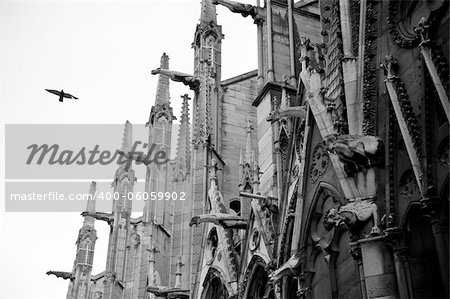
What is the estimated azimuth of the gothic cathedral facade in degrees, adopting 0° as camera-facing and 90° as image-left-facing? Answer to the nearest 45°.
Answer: approximately 45°
